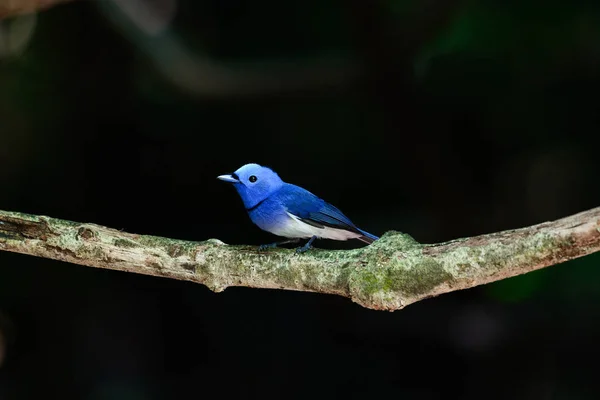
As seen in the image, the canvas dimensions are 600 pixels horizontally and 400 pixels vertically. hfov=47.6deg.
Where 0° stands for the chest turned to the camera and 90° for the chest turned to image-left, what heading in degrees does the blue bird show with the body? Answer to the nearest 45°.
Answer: approximately 90°
